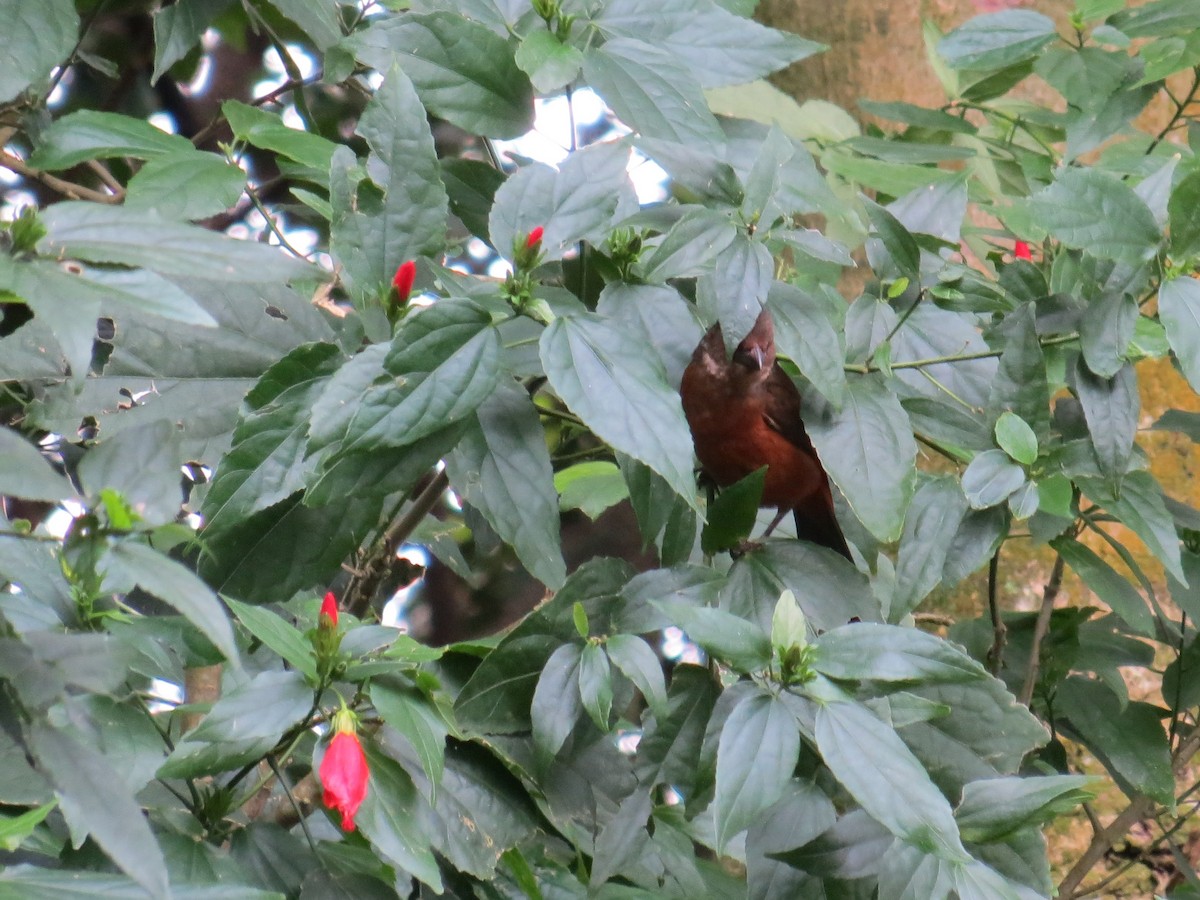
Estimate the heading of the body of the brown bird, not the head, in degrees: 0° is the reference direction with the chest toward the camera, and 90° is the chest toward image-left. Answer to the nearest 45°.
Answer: approximately 45°
